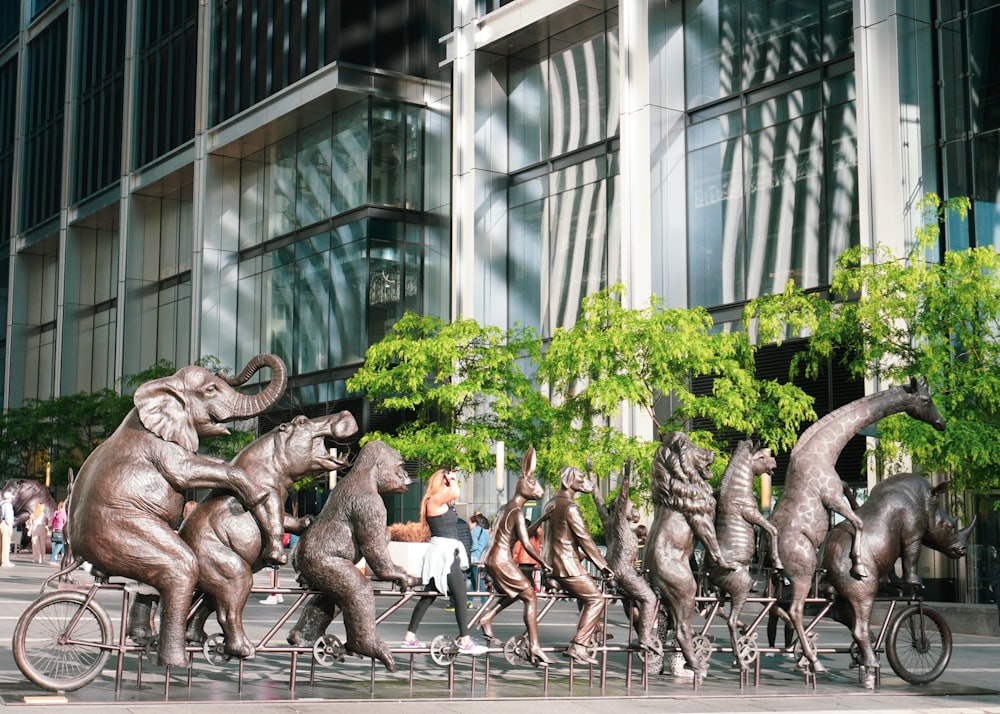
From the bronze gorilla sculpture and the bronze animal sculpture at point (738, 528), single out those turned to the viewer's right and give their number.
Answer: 2

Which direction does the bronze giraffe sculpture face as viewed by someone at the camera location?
facing to the right of the viewer

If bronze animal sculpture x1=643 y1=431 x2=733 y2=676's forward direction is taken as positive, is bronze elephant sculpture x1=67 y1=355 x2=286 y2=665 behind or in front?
behind

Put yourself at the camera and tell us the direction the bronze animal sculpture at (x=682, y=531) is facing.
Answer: facing to the right of the viewer

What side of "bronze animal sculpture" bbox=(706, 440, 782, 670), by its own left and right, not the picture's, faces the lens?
right

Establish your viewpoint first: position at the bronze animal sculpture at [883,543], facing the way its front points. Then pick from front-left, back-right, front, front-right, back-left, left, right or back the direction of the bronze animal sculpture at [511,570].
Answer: back-right

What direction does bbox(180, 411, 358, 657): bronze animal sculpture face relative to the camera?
to the viewer's right

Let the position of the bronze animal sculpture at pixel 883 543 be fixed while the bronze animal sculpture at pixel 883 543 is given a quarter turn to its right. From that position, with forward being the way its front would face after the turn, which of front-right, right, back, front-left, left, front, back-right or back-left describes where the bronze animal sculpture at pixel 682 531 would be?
front-right

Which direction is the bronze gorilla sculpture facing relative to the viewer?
to the viewer's right
